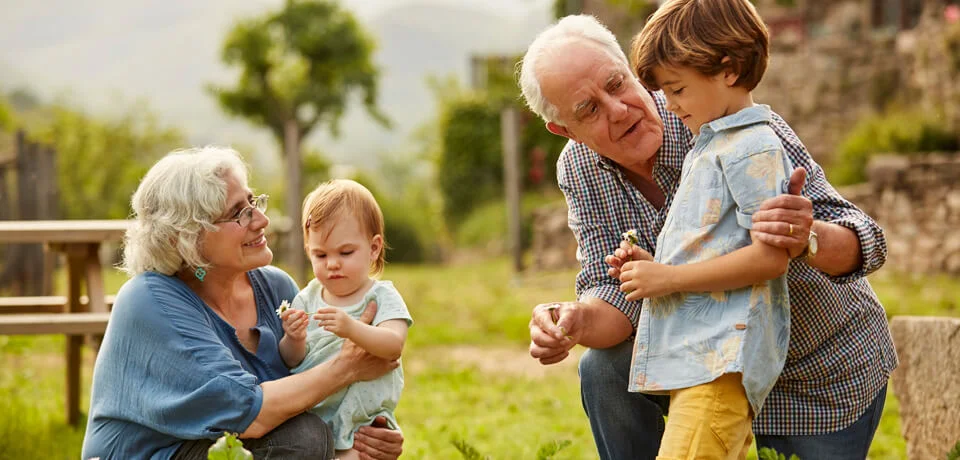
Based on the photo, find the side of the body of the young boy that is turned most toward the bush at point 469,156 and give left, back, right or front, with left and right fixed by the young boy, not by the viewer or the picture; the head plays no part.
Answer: right

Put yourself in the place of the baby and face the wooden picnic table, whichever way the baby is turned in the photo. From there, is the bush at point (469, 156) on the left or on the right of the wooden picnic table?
right

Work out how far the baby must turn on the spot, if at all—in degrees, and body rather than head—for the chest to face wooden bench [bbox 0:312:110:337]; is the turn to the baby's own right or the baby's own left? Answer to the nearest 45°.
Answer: approximately 90° to the baby's own right

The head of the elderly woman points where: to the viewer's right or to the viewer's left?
to the viewer's right

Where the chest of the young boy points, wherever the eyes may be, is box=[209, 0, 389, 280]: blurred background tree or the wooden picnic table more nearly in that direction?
the wooden picnic table

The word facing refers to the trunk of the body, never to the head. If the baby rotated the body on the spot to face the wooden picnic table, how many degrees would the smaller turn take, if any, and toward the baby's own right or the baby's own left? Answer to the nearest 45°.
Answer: approximately 90° to the baby's own right

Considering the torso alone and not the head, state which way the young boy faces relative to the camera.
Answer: to the viewer's left

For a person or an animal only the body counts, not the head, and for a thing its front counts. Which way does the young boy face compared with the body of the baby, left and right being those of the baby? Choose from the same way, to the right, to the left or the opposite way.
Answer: to the right

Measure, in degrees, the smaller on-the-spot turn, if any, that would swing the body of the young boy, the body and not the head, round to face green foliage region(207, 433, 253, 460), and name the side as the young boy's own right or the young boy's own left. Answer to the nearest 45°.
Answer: approximately 45° to the young boy's own left

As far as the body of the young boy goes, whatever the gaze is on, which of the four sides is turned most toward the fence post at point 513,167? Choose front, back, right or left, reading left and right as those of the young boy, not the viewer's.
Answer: right
